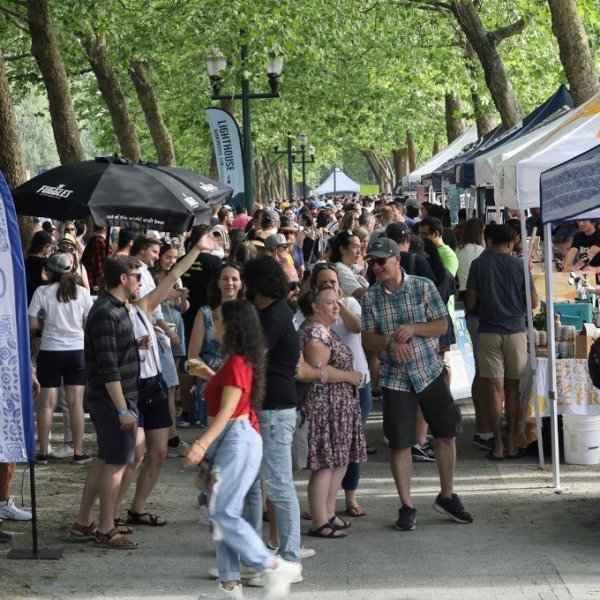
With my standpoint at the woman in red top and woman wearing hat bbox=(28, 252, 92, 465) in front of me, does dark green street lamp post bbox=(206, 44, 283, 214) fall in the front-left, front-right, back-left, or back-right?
front-right

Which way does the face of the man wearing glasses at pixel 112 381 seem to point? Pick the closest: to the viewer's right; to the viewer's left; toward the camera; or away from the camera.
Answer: to the viewer's right

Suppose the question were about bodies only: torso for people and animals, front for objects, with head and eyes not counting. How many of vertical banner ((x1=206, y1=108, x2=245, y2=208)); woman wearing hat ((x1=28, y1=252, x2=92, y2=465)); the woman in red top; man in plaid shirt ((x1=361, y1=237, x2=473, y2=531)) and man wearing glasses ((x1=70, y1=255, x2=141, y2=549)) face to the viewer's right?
1

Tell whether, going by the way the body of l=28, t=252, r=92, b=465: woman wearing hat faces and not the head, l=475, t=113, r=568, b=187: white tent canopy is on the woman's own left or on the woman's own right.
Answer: on the woman's own right

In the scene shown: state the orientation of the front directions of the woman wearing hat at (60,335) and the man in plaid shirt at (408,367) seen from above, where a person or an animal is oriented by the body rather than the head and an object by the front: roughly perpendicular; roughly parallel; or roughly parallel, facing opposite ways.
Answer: roughly parallel, facing opposite ways

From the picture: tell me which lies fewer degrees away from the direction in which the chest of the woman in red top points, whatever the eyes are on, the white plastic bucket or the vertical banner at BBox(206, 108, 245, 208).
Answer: the vertical banner

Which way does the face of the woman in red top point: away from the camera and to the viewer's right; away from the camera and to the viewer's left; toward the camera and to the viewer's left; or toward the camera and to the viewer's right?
away from the camera and to the viewer's left

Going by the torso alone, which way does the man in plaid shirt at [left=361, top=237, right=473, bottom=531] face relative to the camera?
toward the camera

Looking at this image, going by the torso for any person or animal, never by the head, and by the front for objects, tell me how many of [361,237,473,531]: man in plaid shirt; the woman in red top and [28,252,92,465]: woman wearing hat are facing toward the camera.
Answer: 1

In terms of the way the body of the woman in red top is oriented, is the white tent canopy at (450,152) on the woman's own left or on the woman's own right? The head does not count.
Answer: on the woman's own right

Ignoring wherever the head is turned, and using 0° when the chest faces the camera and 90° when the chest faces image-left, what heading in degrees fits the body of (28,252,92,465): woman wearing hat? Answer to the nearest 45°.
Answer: approximately 180°
